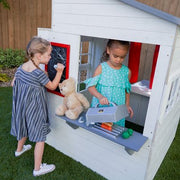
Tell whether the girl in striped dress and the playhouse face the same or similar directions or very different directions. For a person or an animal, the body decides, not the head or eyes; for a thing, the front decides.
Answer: very different directions

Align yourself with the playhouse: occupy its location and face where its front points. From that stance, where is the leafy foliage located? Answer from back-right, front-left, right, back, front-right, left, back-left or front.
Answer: right

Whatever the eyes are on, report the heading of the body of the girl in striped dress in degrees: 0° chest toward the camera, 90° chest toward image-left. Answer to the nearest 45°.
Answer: approximately 225°

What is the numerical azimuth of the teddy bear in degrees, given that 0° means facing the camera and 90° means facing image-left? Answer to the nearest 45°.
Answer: approximately 45°

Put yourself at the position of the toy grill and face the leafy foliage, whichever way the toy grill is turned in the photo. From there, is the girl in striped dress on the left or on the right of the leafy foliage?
left

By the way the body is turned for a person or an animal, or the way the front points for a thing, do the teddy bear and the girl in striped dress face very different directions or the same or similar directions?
very different directions

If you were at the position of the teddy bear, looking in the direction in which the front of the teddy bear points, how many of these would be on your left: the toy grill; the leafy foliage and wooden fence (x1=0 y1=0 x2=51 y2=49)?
1

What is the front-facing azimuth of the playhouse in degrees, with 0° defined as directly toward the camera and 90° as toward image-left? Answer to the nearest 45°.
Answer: approximately 45°

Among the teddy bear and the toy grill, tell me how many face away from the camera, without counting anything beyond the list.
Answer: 0

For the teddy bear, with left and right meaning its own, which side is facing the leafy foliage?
right

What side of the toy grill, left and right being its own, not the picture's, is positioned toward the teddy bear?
right
